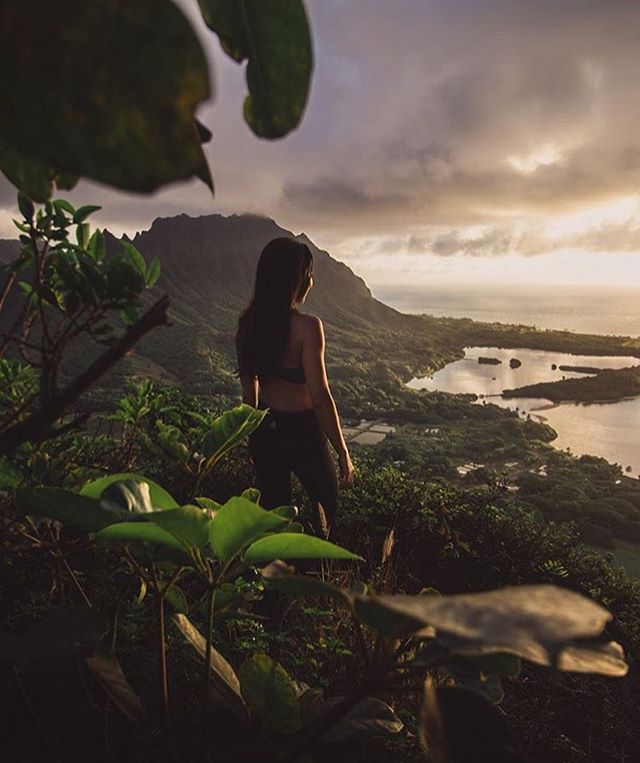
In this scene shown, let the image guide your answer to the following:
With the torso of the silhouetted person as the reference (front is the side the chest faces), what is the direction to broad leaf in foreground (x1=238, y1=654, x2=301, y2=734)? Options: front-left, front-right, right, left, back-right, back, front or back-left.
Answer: back-right

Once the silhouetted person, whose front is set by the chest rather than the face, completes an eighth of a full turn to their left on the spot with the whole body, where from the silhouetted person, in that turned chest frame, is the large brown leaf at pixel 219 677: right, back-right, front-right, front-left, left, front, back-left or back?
back

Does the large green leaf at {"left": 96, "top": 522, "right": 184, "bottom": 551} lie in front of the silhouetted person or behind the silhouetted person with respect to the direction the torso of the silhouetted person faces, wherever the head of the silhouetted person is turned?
behind

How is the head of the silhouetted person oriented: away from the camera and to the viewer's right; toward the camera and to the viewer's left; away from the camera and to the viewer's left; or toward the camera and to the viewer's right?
away from the camera and to the viewer's right

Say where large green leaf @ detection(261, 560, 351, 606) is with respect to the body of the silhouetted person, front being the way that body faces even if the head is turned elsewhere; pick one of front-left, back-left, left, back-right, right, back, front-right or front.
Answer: back-right

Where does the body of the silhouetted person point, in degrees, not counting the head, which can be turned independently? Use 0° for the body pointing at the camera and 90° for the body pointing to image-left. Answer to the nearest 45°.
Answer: approximately 225°

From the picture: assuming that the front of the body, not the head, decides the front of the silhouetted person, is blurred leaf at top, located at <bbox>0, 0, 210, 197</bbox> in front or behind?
behind

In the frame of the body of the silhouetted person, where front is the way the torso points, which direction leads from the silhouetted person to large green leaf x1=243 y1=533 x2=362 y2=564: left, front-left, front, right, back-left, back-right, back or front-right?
back-right

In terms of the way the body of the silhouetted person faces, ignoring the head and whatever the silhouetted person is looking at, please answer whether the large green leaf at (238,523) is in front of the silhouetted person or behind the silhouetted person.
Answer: behind
